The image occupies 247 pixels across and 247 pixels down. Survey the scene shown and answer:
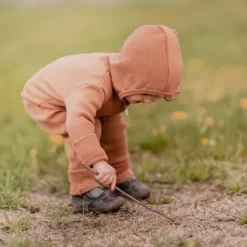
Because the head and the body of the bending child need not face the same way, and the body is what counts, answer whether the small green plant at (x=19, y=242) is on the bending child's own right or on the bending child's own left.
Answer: on the bending child's own right

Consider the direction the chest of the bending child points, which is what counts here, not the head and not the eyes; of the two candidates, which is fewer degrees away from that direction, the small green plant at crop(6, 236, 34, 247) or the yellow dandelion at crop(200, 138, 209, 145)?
the yellow dandelion

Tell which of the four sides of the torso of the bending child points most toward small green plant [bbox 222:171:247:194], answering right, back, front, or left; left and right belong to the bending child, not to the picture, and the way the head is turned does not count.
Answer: front

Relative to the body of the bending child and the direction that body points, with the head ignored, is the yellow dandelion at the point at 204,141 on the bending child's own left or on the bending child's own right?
on the bending child's own left

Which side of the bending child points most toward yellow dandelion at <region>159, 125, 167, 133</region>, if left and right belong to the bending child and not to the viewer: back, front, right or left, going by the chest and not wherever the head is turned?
left

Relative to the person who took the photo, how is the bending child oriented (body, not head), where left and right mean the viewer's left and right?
facing to the right of the viewer

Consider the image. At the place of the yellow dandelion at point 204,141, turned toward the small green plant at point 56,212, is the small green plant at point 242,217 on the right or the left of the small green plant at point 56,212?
left

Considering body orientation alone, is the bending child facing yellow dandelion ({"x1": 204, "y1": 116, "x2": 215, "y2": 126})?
no

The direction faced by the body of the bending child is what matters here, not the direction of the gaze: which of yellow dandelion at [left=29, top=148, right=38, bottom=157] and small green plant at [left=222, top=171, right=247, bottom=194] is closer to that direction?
the small green plant

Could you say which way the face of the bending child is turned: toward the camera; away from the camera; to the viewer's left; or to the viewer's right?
to the viewer's right

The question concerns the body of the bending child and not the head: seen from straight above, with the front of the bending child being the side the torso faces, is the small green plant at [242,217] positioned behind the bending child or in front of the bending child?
in front
